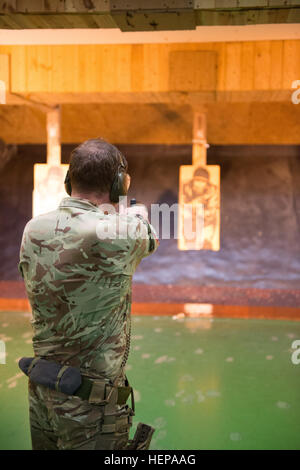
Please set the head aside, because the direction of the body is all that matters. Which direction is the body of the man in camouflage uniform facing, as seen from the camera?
away from the camera
